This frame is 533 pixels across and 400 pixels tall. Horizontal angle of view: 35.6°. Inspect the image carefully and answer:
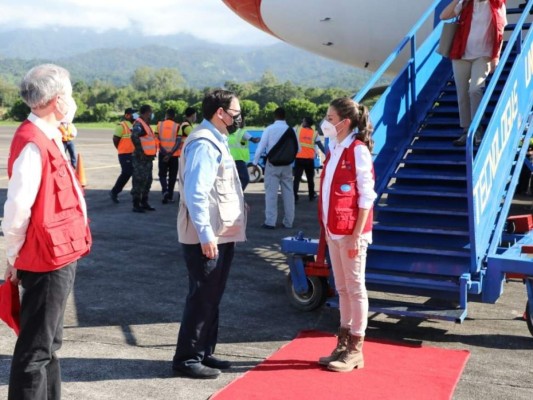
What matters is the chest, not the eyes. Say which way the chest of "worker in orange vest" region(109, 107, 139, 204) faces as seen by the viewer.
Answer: to the viewer's right

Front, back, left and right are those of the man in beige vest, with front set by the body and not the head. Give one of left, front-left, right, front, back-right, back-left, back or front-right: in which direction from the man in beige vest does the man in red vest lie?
back-right

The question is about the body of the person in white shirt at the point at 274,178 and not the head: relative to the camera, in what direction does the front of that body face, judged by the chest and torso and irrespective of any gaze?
away from the camera

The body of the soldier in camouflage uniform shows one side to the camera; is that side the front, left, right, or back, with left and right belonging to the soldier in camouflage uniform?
right

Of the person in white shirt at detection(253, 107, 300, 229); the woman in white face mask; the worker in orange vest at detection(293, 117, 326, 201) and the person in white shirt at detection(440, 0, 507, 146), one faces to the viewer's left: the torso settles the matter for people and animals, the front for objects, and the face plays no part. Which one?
the woman in white face mask

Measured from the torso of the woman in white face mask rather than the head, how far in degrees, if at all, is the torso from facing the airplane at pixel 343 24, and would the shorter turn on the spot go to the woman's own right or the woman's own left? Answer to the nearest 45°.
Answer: approximately 90° to the woman's own right

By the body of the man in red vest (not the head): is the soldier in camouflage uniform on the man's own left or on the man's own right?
on the man's own left

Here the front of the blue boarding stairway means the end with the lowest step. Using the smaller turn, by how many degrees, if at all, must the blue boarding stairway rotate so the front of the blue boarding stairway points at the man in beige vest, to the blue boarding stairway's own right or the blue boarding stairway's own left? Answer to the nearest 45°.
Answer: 0° — it already faces them

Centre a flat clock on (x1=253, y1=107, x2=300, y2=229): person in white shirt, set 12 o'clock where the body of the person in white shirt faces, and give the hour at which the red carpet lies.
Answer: The red carpet is roughly at 6 o'clock from the person in white shirt.

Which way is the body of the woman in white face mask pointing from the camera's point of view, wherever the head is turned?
to the viewer's left

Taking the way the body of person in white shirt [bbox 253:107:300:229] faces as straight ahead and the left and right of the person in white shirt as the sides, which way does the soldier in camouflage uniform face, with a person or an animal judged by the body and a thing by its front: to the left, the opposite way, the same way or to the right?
to the right
